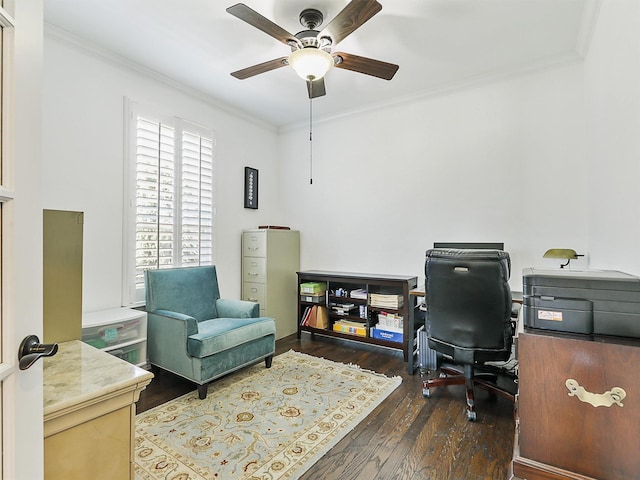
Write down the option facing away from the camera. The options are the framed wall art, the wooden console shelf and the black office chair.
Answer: the black office chair

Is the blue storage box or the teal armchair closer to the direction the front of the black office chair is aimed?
the blue storage box

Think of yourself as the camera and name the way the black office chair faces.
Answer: facing away from the viewer

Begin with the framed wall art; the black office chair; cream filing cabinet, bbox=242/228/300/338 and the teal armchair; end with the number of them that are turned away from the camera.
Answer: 1

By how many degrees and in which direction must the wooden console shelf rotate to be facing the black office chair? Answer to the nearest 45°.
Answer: approximately 90° to its left

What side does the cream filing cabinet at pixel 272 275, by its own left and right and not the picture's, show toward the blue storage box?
left

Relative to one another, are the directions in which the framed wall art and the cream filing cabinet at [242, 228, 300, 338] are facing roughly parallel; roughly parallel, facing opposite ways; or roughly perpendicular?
roughly perpendicular

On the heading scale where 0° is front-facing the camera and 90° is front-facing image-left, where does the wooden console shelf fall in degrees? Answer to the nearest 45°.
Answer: approximately 45°

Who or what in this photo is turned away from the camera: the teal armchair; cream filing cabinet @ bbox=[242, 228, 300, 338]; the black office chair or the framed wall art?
the black office chair

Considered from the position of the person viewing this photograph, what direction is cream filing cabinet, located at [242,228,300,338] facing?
facing the viewer and to the left of the viewer

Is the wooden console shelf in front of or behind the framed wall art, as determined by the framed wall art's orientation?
in front

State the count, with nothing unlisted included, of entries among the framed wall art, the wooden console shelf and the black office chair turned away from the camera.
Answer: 1

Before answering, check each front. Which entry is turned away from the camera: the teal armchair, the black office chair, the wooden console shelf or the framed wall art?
the black office chair

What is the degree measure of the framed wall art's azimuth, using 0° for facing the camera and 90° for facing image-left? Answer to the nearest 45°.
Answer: approximately 315°

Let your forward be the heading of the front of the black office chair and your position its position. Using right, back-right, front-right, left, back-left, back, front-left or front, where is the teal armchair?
left

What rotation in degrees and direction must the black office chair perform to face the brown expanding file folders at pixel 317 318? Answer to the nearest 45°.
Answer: approximately 45° to its left

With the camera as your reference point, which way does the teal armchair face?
facing the viewer and to the right of the viewer
